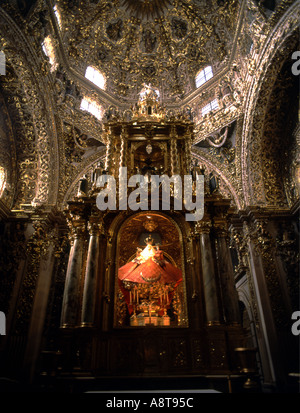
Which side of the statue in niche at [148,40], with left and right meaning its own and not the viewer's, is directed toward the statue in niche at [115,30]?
right

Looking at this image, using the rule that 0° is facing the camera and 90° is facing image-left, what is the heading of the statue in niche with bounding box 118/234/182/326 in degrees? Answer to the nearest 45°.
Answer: approximately 0°

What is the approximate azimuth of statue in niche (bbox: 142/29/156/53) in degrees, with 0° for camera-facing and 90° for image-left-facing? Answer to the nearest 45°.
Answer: approximately 0°

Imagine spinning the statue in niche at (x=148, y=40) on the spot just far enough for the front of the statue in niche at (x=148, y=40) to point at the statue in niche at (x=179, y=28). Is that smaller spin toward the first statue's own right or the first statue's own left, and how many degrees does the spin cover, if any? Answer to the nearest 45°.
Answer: approximately 90° to the first statue's own left

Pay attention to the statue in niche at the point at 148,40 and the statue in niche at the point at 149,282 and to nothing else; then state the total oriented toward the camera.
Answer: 2
